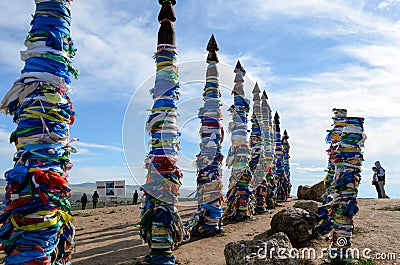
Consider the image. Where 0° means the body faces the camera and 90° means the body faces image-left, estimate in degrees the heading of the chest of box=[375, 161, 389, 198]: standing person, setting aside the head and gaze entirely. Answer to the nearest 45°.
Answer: approximately 90°

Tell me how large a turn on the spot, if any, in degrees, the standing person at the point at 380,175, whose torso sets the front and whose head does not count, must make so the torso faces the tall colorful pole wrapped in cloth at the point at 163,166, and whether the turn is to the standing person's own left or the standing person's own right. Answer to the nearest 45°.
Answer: approximately 90° to the standing person's own left

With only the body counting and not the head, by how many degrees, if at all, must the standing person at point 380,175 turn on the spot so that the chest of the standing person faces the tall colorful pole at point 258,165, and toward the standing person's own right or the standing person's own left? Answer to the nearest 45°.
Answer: approximately 45° to the standing person's own left

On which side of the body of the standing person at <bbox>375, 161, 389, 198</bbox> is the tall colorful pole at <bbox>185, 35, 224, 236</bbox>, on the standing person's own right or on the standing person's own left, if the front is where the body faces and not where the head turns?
on the standing person's own left

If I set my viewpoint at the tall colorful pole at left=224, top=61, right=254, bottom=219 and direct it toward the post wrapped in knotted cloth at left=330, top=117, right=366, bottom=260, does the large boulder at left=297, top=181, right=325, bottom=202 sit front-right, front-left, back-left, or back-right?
back-left

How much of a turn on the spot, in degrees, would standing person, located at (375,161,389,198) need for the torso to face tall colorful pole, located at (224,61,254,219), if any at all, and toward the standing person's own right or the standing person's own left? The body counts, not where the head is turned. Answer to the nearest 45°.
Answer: approximately 45° to the standing person's own left

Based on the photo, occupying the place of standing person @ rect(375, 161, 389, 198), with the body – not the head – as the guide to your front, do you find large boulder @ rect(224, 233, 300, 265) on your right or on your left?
on your left

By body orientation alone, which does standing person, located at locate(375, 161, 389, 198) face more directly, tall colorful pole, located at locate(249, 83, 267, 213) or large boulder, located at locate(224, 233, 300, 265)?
the tall colorful pole

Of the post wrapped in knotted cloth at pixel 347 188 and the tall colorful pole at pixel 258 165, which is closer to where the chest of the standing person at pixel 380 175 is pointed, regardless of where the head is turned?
the tall colorful pole
